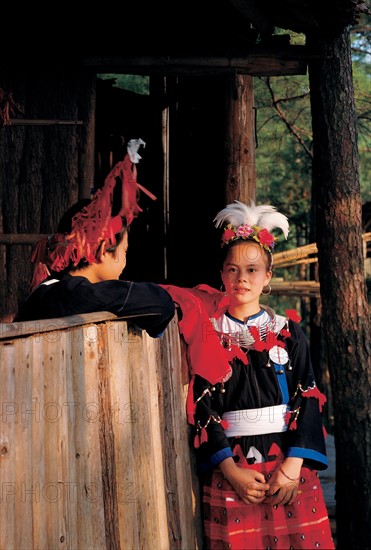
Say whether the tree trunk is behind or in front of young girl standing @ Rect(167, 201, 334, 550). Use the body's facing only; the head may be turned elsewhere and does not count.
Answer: behind

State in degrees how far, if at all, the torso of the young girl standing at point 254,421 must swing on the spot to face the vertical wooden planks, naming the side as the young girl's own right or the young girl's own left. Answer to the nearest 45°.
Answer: approximately 45° to the young girl's own right

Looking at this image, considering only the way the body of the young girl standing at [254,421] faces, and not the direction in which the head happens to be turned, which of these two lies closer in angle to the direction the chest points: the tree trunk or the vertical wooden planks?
the vertical wooden planks

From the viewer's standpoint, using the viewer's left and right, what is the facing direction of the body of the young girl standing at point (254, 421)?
facing the viewer
